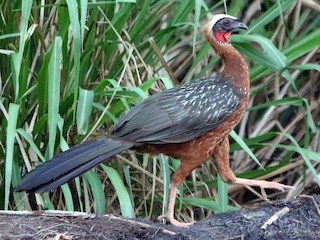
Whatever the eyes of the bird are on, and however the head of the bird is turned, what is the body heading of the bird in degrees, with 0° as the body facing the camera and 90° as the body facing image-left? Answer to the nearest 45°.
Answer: approximately 270°
